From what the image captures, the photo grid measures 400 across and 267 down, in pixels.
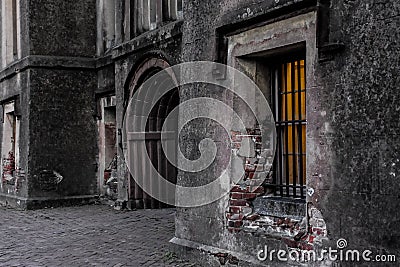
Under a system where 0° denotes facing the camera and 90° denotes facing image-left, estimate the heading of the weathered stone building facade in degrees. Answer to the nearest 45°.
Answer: approximately 45°
